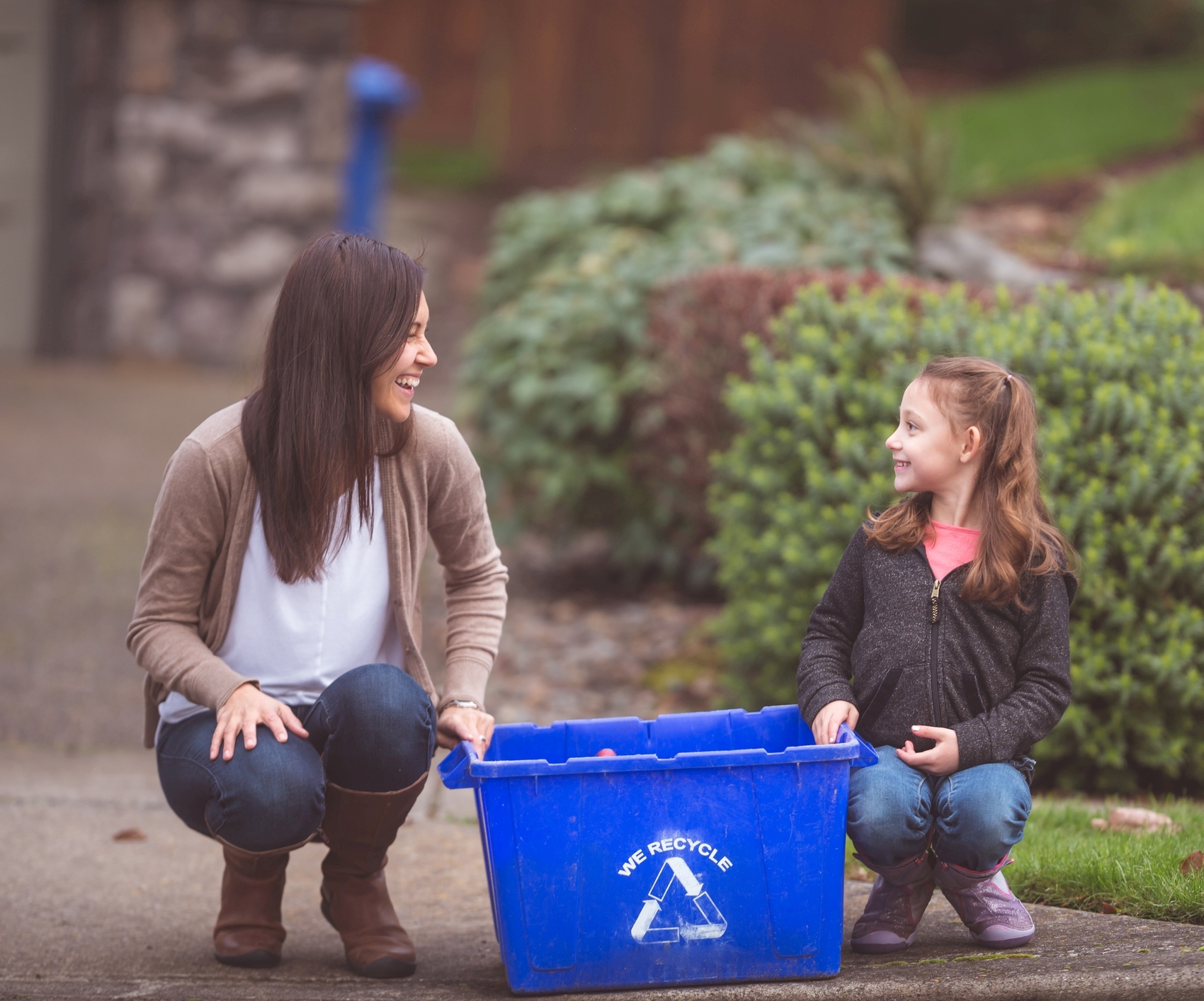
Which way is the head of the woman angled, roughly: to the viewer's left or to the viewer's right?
to the viewer's right

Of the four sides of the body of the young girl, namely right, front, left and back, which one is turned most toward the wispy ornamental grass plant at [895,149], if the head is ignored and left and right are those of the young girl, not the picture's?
back

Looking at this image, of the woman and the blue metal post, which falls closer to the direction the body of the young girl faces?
the woman

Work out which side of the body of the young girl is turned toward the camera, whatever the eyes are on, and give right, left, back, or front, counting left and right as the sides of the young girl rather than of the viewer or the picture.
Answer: front

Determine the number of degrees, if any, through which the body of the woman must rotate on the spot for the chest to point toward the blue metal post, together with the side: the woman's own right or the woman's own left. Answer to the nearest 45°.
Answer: approximately 180°

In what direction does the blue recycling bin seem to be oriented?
toward the camera

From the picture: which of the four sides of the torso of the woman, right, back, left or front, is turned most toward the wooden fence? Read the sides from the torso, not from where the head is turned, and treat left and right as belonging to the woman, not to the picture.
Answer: back

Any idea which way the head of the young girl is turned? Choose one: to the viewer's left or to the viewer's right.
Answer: to the viewer's left

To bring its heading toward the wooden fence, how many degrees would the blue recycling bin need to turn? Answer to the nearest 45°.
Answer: approximately 180°

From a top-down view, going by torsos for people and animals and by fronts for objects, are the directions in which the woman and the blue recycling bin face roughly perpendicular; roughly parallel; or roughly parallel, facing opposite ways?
roughly parallel

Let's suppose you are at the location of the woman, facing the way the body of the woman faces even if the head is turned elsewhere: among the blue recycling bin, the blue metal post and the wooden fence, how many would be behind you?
2
